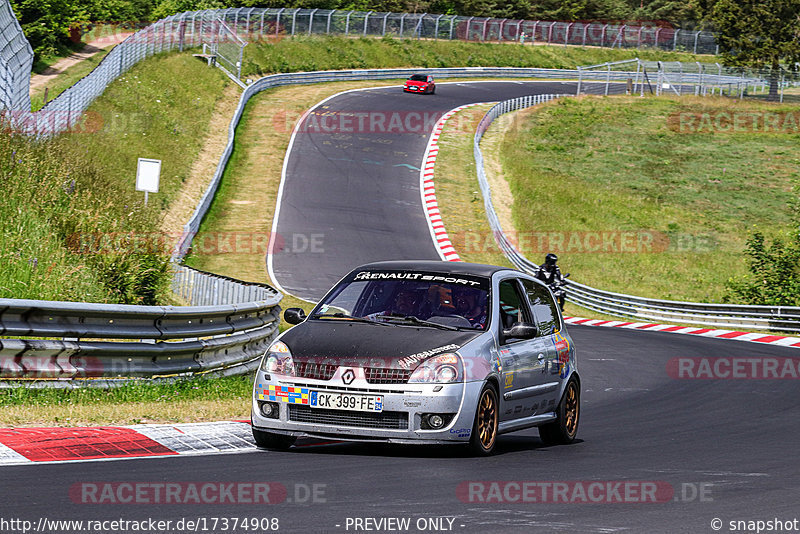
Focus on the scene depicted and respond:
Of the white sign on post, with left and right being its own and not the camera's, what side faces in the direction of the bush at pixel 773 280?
left

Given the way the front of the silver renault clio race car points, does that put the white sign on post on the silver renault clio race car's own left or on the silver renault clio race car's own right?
on the silver renault clio race car's own right

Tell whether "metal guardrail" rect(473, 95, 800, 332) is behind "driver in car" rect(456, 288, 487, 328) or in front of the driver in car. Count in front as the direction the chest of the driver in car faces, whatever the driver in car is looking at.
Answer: behind

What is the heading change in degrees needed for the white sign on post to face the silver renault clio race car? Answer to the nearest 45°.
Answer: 0° — it already faces it

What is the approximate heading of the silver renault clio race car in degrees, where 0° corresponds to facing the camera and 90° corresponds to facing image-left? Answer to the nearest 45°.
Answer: approximately 45°

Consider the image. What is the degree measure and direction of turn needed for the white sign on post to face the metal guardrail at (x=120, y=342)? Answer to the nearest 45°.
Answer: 0° — it already faces it

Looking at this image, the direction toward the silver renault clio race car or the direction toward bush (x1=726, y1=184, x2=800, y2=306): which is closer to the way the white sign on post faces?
the silver renault clio race car

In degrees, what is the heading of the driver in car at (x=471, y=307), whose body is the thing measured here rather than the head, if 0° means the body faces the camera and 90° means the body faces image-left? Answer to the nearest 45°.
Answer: approximately 45°

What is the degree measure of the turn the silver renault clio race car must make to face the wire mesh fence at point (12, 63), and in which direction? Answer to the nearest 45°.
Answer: approximately 90° to its right

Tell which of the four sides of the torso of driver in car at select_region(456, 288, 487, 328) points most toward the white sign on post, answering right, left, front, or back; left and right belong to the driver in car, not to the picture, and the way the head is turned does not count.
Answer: right

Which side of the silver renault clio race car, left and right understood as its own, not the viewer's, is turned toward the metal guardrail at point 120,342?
right

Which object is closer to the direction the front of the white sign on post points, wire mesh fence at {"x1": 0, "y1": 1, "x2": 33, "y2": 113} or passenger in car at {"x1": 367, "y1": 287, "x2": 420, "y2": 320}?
the passenger in car
